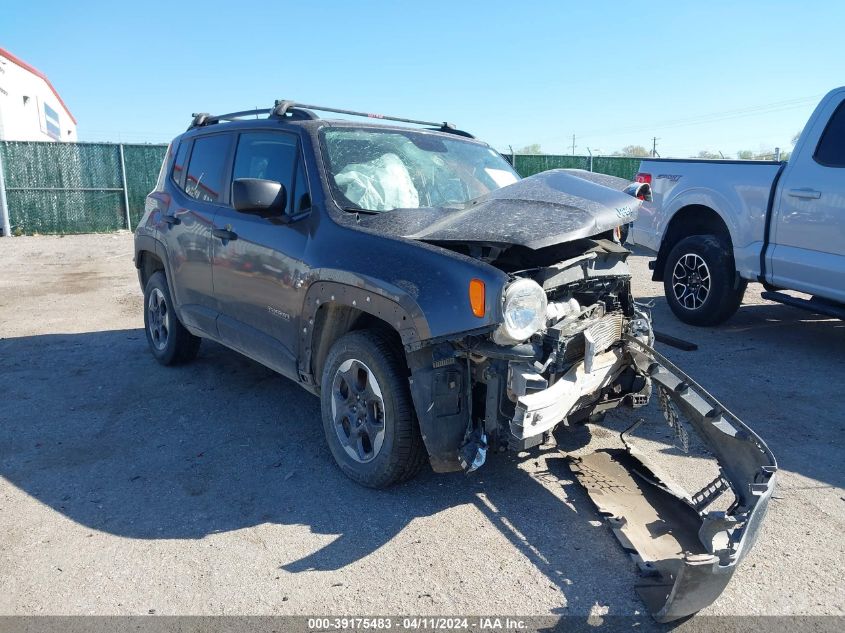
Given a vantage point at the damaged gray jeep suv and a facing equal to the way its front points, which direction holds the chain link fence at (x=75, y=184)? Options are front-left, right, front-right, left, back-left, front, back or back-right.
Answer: back

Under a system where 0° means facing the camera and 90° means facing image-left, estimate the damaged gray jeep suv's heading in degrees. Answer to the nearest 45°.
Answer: approximately 315°
